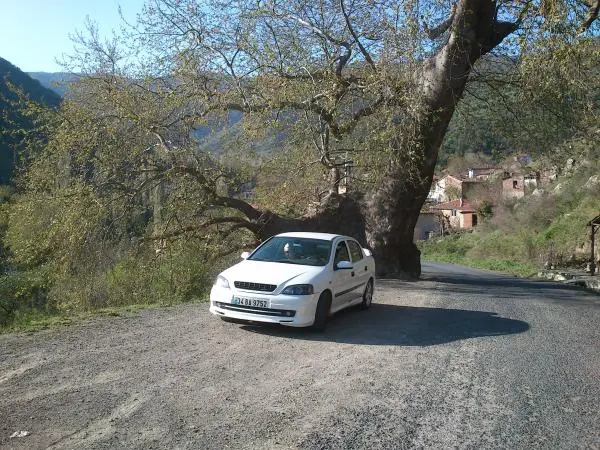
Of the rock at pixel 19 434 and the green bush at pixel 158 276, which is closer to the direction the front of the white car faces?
the rock

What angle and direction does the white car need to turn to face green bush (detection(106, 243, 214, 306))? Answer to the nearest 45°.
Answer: approximately 90° to its right

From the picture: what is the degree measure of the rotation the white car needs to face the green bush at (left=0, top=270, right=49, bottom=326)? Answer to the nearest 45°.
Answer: approximately 90° to its right

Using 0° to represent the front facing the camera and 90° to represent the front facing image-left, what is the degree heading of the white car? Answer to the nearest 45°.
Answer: approximately 45°

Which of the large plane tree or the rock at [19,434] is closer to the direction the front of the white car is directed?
the rock

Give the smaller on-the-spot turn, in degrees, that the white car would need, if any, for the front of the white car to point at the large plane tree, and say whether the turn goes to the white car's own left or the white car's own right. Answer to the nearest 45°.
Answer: approximately 135° to the white car's own right

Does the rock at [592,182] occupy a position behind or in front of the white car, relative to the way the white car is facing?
behind

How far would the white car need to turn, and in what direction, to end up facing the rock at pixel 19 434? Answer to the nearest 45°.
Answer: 0° — it already faces it
